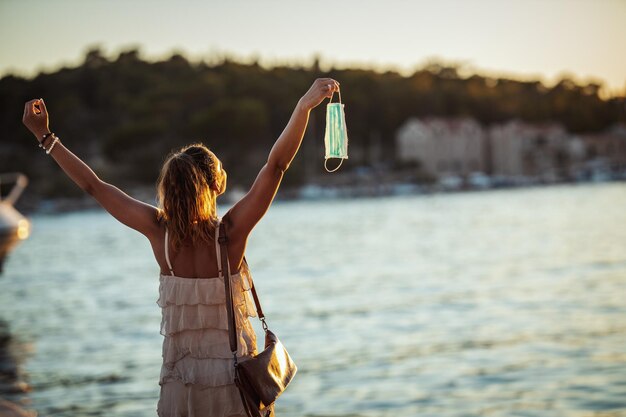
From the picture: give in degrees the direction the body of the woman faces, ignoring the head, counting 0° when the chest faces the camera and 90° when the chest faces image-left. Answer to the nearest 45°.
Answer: approximately 225°
